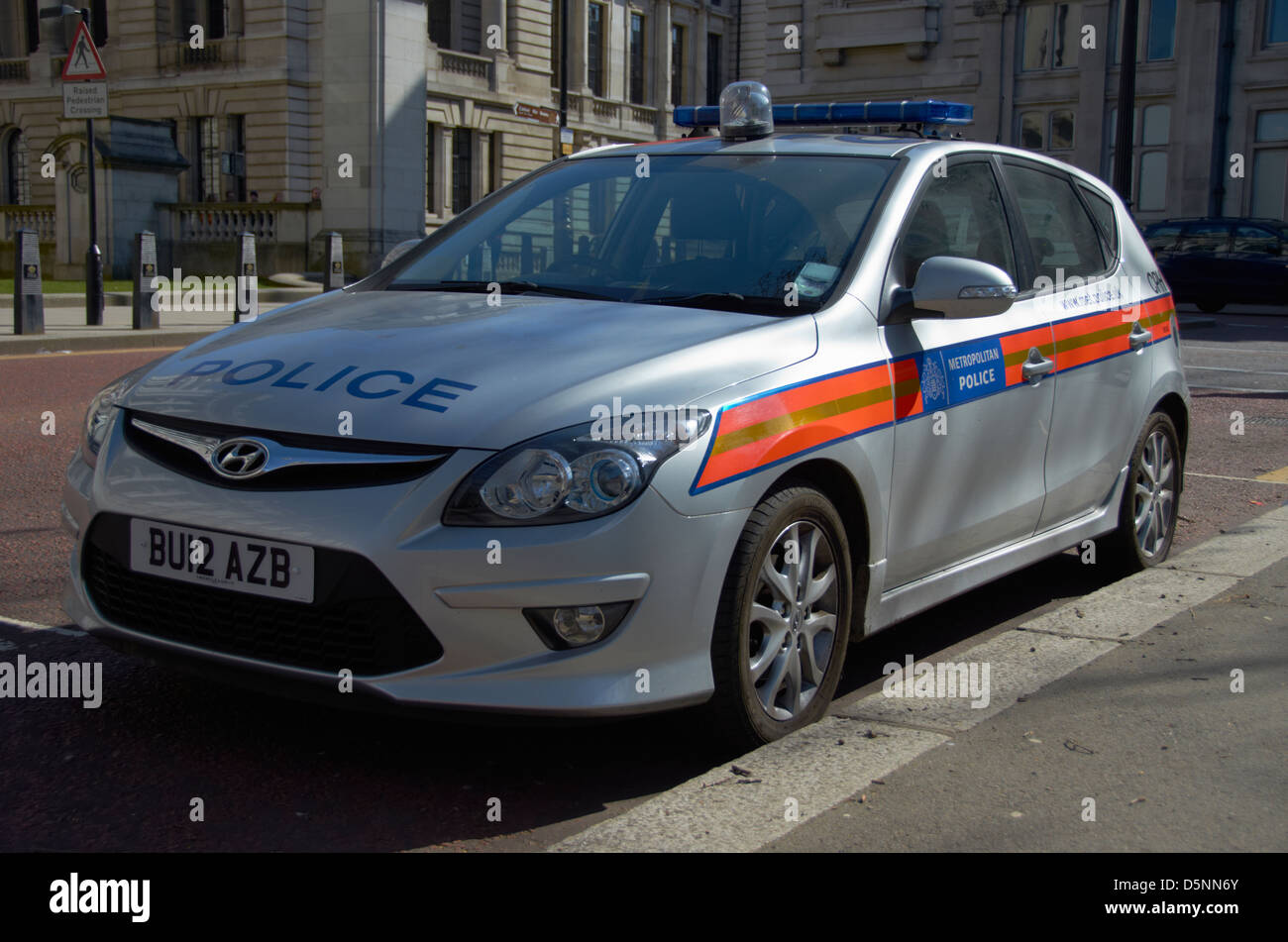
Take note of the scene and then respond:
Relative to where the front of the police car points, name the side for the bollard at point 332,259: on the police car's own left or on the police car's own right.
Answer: on the police car's own right

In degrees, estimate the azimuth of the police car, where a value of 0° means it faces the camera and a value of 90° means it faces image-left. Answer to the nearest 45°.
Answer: approximately 45°

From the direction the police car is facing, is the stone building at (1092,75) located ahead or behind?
behind
